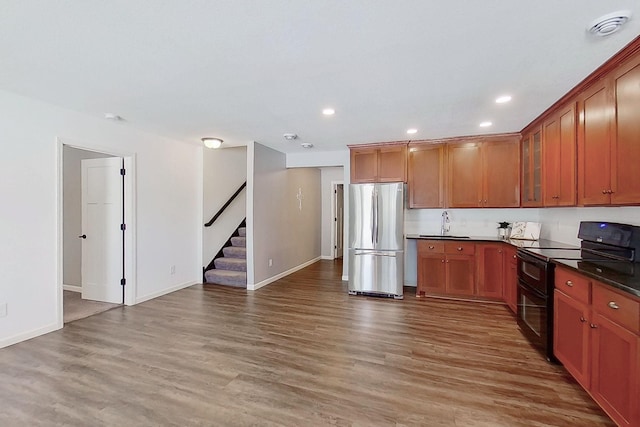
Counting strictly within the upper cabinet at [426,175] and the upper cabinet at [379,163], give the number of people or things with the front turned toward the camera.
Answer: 2

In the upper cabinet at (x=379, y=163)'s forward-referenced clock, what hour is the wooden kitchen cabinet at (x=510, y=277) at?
The wooden kitchen cabinet is roughly at 10 o'clock from the upper cabinet.

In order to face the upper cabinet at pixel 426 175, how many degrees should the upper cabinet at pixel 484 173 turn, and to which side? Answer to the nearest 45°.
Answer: approximately 90° to its right

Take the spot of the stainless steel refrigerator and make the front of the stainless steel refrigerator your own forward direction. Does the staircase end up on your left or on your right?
on your right

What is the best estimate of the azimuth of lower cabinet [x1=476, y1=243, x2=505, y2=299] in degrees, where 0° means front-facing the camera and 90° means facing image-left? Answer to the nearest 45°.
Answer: approximately 0°

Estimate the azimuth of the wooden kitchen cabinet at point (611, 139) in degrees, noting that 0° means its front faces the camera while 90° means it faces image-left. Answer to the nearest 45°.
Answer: approximately 45°

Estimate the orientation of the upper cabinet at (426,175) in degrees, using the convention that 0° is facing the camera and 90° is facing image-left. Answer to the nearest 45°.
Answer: approximately 0°

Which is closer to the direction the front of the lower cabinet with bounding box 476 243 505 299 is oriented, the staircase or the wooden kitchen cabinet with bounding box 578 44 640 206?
the wooden kitchen cabinet

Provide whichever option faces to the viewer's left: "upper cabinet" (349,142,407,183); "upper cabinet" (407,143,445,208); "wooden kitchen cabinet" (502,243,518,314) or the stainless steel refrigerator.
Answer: the wooden kitchen cabinet
